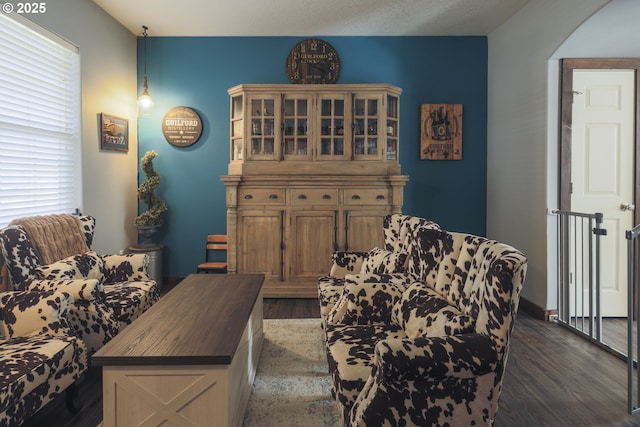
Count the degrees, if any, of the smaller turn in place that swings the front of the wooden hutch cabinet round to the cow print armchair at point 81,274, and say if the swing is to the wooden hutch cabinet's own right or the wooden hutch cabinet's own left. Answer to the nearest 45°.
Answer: approximately 45° to the wooden hutch cabinet's own right

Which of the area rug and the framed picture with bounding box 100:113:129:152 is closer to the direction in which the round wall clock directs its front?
the area rug

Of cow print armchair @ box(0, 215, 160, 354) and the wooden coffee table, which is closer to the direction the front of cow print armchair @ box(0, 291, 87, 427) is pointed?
the wooden coffee table

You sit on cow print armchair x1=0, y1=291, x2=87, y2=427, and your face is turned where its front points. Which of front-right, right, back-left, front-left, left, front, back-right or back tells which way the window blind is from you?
back-left

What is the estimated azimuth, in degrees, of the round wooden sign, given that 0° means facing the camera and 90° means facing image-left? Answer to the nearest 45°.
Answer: approximately 0°

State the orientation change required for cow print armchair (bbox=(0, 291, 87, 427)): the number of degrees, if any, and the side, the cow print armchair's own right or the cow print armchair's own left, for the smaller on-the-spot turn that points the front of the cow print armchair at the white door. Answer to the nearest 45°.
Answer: approximately 45° to the cow print armchair's own left

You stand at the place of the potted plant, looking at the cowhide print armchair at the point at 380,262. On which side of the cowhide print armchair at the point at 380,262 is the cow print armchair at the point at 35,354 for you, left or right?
right

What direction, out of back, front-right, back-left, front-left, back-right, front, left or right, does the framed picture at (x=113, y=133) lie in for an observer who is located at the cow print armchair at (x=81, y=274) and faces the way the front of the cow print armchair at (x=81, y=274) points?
back-left
